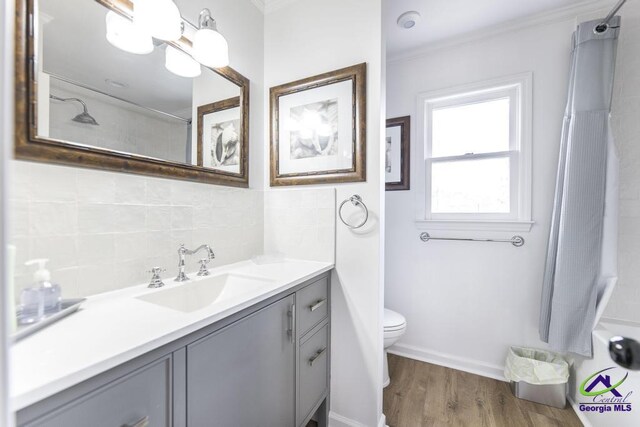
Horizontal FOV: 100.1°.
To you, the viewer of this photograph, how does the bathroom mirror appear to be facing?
facing the viewer and to the right of the viewer

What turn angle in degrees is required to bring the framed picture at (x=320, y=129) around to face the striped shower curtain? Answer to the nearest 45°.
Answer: approximately 135° to its left

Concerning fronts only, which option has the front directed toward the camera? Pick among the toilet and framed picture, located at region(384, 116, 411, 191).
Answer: the framed picture

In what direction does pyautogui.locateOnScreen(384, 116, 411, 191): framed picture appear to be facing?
toward the camera

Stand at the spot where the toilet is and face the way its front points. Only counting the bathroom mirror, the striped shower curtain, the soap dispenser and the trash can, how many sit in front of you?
2

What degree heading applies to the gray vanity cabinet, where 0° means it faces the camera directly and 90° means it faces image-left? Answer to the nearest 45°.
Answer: approximately 315°

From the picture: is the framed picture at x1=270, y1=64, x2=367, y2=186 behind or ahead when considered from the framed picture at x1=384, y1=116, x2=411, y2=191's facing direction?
ahead

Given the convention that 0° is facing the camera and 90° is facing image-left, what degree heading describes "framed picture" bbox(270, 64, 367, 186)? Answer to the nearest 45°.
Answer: approximately 45°

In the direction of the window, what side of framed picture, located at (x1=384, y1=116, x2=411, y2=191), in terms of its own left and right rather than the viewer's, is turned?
left
